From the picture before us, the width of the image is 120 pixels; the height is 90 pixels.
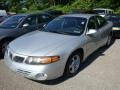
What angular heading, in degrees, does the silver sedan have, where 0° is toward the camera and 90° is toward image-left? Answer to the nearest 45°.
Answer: approximately 45°
